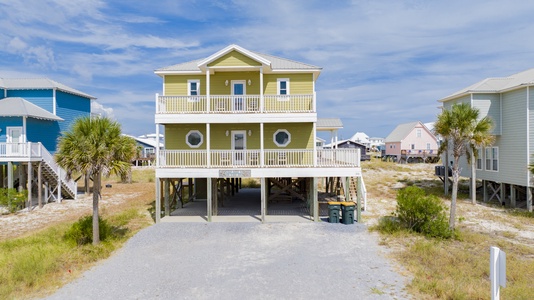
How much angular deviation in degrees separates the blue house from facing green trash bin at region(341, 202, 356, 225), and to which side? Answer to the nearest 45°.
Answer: approximately 45° to its left

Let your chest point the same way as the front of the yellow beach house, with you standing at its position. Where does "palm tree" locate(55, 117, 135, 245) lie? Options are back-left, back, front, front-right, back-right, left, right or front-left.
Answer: front-right

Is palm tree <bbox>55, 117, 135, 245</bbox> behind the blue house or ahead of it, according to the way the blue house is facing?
ahead

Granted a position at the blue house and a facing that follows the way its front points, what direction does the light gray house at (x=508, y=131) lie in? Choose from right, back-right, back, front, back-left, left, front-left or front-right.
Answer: front-left

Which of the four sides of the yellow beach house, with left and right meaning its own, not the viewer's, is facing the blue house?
right

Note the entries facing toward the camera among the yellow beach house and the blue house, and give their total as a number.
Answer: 2

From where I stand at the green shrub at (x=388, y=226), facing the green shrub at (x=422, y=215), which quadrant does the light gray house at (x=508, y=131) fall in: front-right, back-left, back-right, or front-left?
front-left

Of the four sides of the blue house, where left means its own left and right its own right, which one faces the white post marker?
front

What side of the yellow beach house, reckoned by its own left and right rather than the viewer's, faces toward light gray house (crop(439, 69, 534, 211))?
left

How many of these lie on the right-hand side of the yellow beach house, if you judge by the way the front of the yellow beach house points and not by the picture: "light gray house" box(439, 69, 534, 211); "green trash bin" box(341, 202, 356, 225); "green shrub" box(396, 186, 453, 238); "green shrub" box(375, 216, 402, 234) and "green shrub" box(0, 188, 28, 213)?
1

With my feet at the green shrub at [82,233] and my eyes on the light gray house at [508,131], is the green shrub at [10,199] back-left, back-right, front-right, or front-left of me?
back-left

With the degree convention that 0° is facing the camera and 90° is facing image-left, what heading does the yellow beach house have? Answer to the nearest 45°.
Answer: approximately 0°

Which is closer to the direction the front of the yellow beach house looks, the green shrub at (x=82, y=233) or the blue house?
the green shrub

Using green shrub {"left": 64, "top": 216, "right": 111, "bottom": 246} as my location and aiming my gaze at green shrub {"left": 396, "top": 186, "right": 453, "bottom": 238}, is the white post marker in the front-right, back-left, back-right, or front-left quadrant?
front-right

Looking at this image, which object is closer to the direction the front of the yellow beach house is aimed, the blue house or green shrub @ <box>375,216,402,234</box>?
the green shrub
